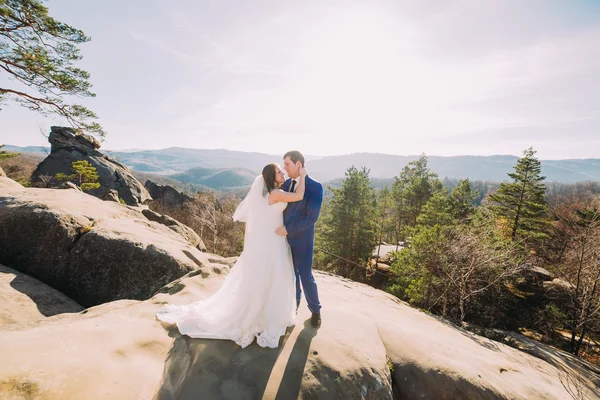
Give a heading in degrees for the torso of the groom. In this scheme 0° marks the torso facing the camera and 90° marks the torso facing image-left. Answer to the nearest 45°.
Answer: approximately 45°

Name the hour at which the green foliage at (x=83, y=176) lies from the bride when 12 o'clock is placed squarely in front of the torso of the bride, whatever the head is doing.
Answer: The green foliage is roughly at 8 o'clock from the bride.

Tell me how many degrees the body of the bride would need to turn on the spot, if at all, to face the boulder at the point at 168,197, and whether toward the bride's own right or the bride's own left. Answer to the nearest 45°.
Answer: approximately 90° to the bride's own left

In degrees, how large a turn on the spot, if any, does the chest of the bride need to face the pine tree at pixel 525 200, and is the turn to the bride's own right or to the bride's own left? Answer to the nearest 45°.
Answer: approximately 45° to the bride's own left

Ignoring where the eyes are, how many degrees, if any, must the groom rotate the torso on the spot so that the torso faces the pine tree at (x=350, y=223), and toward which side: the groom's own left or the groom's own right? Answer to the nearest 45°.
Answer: approximately 135° to the groom's own right

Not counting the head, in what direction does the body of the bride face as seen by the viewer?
to the viewer's right

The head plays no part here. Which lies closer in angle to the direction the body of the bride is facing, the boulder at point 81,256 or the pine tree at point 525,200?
the pine tree

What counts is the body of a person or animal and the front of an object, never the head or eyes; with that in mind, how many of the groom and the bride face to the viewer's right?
1

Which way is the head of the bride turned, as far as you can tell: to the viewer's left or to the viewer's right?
to the viewer's right
